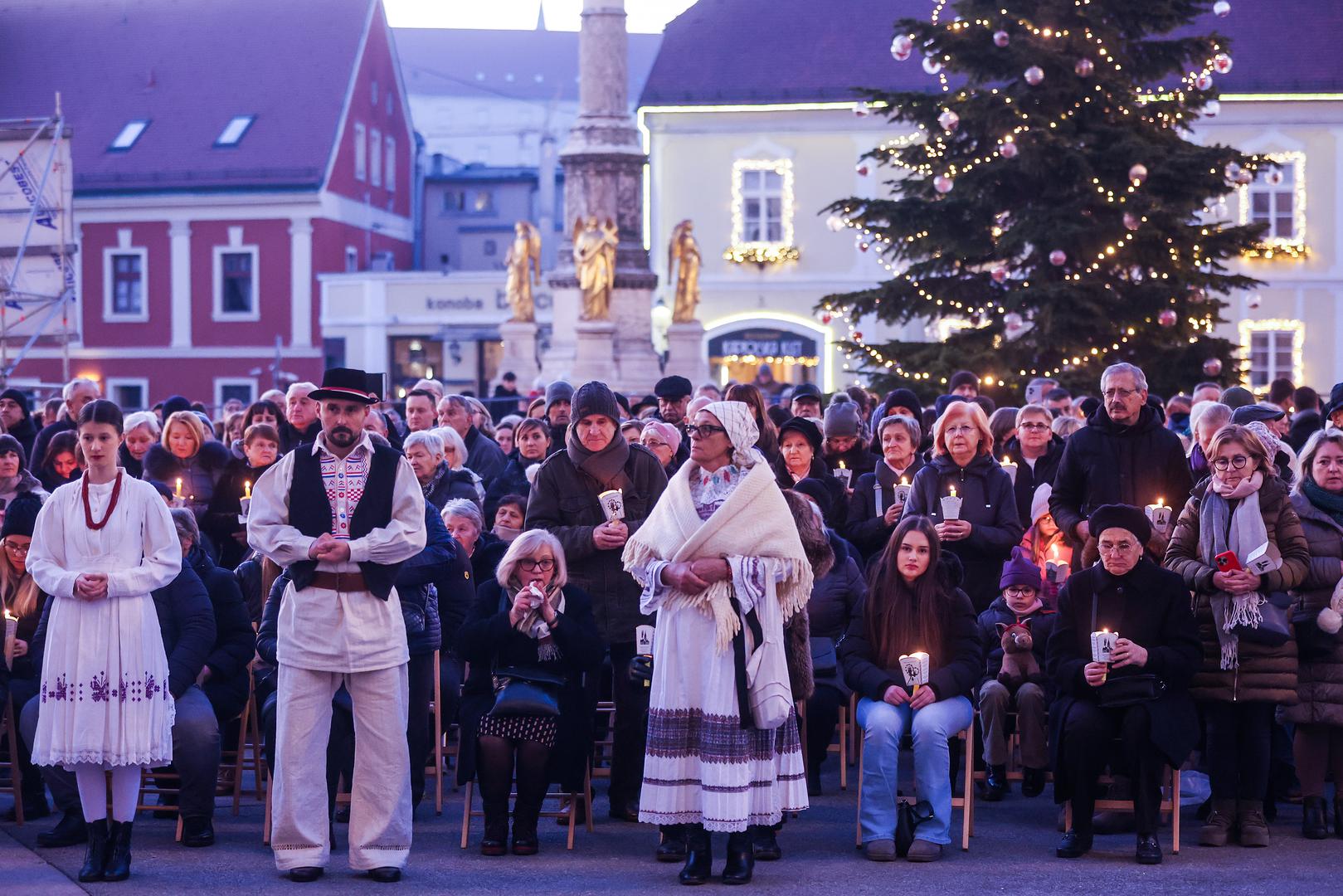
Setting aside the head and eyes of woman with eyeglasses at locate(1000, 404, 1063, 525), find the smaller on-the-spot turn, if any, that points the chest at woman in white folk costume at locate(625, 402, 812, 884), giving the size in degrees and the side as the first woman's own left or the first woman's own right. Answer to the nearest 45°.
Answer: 0° — they already face them

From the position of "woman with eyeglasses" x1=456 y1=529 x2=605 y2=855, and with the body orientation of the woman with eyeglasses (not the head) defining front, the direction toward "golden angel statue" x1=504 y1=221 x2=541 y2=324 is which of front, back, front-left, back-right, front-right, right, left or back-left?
back

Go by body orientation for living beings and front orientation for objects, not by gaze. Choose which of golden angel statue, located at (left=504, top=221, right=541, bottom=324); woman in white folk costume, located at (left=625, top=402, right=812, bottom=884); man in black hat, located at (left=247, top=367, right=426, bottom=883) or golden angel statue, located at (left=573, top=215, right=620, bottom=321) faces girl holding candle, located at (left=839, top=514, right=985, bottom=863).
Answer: golden angel statue, located at (left=573, top=215, right=620, bottom=321)

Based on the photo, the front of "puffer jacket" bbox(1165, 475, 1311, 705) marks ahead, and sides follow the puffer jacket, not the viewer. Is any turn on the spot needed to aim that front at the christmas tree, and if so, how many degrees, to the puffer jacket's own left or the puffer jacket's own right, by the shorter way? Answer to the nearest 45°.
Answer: approximately 180°

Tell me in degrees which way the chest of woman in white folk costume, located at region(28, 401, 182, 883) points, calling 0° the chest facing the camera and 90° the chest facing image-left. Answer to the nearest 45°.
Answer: approximately 0°

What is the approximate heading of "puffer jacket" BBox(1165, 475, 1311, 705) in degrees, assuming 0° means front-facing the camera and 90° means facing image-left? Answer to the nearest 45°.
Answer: approximately 0°

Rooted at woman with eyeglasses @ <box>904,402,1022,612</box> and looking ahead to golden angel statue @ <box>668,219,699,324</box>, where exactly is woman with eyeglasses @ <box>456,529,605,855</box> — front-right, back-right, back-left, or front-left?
back-left

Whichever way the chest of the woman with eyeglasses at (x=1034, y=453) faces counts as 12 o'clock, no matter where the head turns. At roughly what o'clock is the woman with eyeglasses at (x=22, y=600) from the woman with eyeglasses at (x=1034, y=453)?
the woman with eyeglasses at (x=22, y=600) is roughly at 2 o'clock from the woman with eyeglasses at (x=1034, y=453).

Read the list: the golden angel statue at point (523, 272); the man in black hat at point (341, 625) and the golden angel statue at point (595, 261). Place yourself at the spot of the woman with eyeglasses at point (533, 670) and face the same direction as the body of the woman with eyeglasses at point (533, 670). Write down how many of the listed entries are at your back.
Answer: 2
